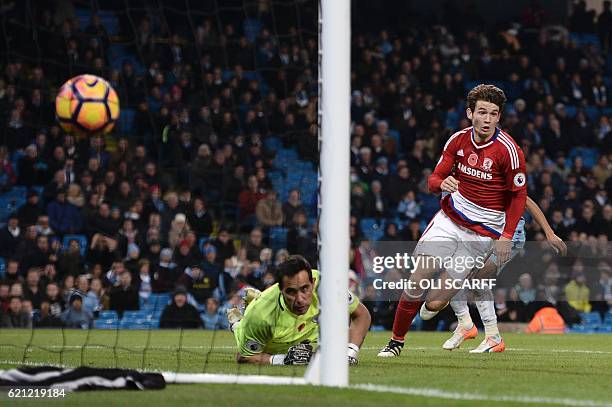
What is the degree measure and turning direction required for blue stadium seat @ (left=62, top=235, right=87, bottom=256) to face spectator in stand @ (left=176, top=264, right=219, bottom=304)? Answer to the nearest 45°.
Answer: approximately 90° to its left

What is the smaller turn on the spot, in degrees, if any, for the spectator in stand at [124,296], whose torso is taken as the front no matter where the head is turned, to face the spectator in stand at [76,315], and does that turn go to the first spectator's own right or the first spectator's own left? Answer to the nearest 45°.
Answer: approximately 45° to the first spectator's own right

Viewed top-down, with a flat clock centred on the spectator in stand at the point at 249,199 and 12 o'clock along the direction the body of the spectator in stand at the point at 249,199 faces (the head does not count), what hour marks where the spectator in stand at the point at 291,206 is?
the spectator in stand at the point at 291,206 is roughly at 9 o'clock from the spectator in stand at the point at 249,199.

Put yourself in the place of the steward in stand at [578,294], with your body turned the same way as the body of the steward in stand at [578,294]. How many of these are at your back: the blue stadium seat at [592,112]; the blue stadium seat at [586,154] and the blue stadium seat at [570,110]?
3
